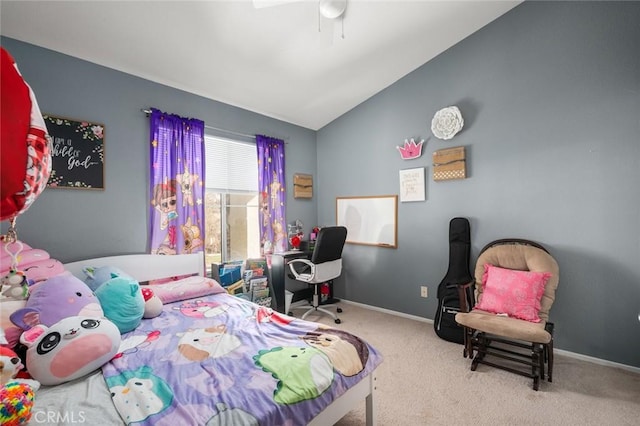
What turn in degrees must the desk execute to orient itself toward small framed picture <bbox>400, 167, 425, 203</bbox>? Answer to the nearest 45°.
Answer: approximately 45° to its left

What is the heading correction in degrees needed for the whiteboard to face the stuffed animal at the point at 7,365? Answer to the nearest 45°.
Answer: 0° — it already faces it

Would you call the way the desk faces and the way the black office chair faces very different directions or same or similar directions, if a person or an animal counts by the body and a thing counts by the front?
very different directions

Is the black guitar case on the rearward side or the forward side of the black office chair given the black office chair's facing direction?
on the rearward side

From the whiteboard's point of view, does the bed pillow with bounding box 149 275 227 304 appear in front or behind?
in front

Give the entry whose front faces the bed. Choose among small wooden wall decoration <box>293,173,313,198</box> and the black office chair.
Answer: the small wooden wall decoration

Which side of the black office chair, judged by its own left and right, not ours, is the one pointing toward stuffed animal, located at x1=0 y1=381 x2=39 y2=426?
left

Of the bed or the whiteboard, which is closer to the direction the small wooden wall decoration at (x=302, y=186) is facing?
the bed

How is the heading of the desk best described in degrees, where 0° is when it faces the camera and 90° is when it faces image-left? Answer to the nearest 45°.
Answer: approximately 315°

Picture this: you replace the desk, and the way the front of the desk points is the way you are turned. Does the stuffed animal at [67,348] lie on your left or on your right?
on your right

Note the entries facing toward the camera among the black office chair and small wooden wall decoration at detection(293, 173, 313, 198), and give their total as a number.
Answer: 1

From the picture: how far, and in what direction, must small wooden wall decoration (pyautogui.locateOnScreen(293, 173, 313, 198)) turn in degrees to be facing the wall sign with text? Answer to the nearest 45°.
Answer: approximately 45° to its right

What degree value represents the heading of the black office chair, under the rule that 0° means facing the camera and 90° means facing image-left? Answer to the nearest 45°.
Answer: approximately 135°

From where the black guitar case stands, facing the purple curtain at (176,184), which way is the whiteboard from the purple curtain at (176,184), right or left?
right

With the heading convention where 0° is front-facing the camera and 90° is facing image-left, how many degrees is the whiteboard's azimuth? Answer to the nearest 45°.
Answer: approximately 45°

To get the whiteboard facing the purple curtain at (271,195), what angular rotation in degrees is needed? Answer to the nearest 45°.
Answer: approximately 45° to its right

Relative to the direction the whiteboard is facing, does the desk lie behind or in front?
in front

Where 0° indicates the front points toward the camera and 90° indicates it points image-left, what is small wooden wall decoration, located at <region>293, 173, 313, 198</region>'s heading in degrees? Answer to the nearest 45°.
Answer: approximately 0°
